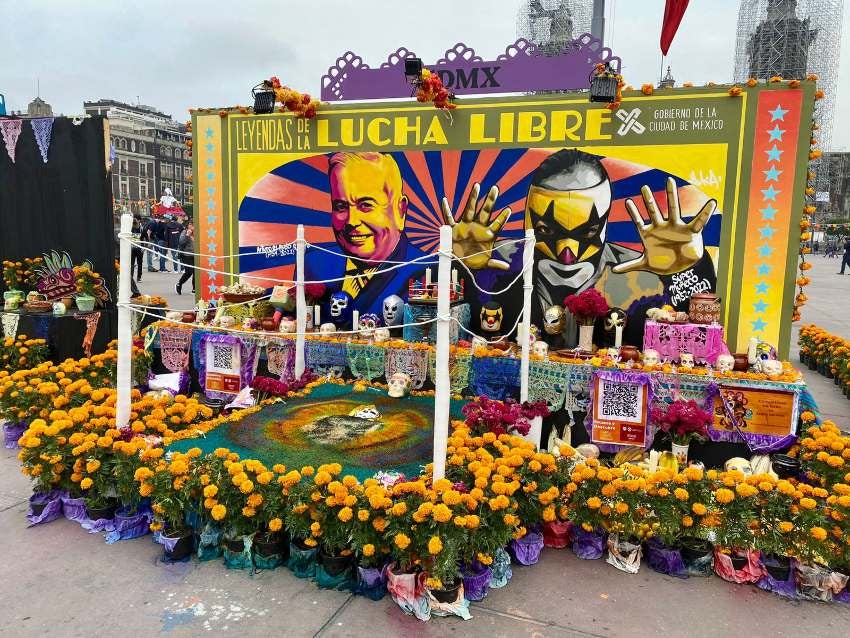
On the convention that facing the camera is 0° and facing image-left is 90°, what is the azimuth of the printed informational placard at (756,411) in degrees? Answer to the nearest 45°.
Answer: approximately 0°

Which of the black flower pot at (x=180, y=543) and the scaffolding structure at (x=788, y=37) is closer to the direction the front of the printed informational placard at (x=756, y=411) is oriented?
the black flower pot

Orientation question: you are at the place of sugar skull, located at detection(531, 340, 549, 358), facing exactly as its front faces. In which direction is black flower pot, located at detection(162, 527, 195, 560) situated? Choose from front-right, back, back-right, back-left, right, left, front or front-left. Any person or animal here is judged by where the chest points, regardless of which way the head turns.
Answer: front-right

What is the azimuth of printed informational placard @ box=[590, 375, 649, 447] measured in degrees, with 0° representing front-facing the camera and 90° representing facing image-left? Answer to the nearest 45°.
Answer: approximately 0°

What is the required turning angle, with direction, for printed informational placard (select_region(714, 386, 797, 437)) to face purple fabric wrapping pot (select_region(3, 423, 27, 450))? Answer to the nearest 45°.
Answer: approximately 45° to its right

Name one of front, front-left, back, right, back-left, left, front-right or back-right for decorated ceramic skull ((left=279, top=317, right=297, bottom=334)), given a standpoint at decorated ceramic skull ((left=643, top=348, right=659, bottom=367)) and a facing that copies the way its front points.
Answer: right

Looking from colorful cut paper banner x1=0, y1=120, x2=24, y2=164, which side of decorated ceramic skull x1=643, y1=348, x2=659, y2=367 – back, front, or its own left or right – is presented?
right

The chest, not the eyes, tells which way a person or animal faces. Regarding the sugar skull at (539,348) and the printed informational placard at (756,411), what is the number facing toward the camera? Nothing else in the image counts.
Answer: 2

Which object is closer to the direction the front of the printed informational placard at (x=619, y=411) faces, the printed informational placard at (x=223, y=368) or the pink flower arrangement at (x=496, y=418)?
the pink flower arrangement
